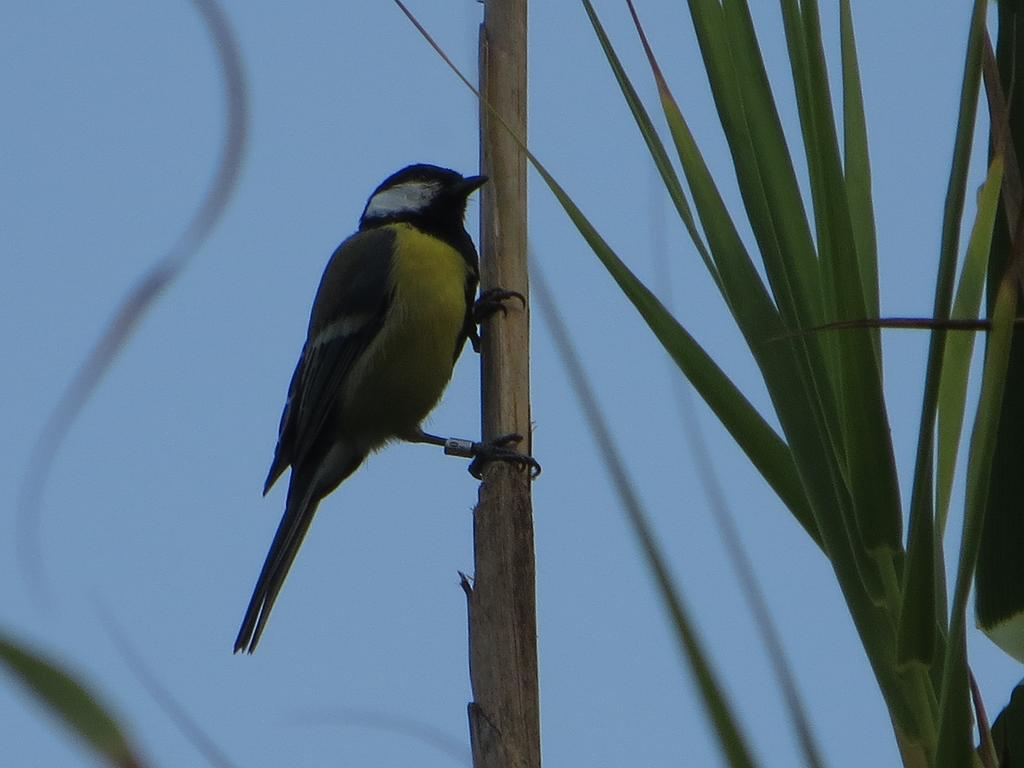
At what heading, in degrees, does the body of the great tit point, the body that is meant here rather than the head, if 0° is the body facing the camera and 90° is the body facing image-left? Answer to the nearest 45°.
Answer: approximately 270°

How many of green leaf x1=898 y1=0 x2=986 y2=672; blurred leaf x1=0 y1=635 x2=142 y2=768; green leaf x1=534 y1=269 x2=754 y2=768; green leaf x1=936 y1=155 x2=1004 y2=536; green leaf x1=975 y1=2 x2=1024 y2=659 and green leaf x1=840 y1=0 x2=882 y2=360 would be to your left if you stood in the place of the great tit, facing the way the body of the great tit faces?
0

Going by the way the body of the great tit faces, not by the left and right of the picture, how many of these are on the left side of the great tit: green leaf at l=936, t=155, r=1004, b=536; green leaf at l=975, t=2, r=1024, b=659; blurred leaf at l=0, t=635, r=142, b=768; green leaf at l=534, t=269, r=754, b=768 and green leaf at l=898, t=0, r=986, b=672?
0

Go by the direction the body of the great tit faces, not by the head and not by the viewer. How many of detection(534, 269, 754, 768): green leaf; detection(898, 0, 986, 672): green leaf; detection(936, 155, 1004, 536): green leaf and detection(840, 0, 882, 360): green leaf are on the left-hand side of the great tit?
0

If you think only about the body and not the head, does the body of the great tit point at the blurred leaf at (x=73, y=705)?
no
